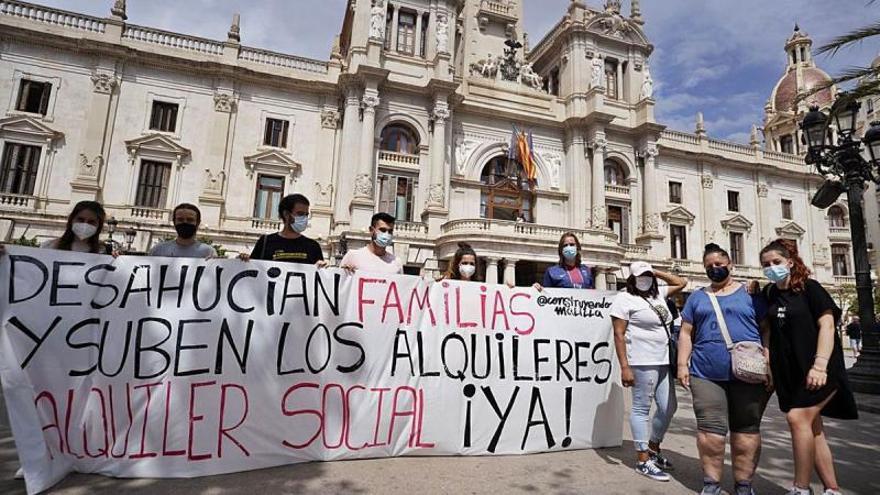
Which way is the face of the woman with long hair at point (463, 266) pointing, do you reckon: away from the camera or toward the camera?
toward the camera

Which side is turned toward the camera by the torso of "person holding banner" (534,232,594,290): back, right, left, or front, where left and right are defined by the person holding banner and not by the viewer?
front

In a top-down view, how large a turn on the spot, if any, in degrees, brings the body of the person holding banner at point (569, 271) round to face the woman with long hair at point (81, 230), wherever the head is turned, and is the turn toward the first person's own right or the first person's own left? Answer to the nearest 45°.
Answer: approximately 45° to the first person's own right

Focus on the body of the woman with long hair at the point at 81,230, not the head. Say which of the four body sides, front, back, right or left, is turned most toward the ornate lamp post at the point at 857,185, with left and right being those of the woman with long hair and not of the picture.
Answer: left

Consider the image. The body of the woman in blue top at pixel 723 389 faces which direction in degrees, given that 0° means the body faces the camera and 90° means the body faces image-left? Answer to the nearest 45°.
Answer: approximately 0°

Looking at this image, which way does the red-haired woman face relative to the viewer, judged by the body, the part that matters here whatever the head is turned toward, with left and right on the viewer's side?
facing the viewer and to the left of the viewer

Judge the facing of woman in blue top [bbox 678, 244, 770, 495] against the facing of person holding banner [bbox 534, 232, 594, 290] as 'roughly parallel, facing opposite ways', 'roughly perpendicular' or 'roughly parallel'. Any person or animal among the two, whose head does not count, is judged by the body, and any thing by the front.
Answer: roughly parallel

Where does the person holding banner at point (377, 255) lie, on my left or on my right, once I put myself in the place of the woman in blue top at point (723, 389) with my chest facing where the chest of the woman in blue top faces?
on my right

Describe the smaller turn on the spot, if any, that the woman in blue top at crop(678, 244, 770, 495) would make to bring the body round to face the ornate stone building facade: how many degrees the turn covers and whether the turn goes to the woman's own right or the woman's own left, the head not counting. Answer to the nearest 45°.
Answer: approximately 135° to the woman's own right

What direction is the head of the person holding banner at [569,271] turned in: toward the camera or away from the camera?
toward the camera
